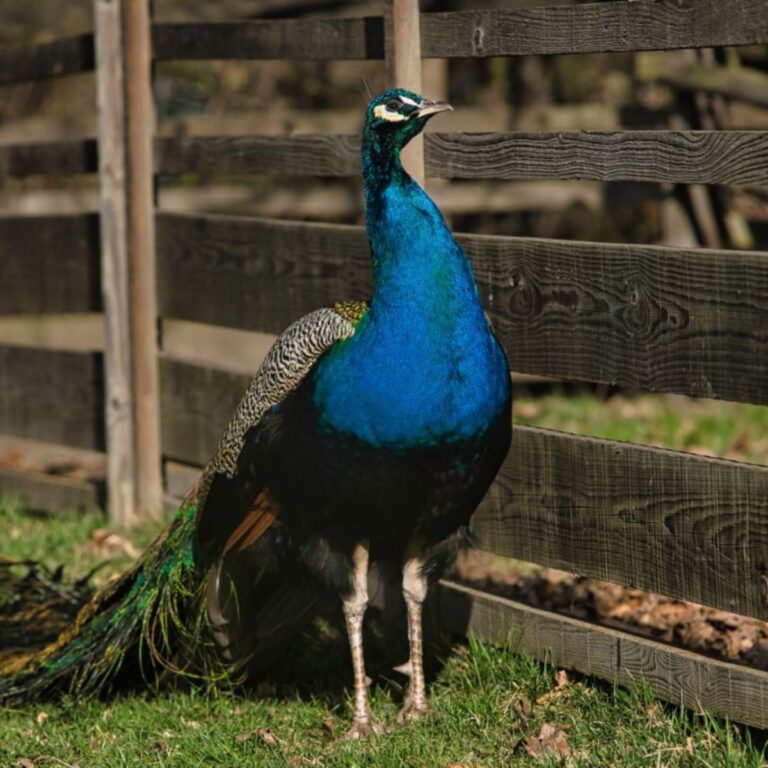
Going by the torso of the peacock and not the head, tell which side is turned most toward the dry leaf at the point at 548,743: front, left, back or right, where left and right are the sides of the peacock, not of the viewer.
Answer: front

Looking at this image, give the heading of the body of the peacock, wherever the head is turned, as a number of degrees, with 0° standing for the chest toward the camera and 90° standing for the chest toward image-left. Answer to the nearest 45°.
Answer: approximately 315°
